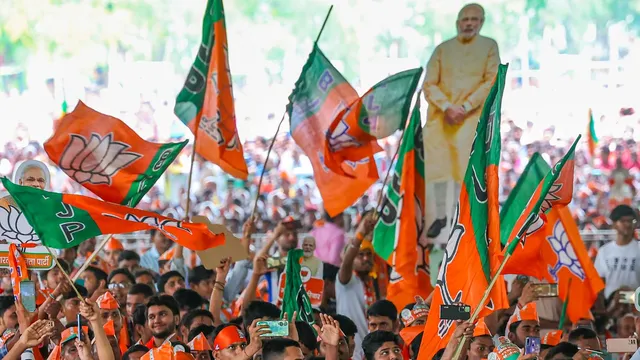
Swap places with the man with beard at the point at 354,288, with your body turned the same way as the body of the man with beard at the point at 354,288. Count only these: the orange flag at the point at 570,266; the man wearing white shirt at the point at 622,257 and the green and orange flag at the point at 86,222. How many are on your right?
1

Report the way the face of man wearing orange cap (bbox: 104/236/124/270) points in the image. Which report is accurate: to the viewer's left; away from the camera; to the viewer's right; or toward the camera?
toward the camera

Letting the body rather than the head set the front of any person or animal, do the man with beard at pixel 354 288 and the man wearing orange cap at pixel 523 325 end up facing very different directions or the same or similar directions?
same or similar directions

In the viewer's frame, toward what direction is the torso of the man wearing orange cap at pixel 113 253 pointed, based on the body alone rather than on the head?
toward the camera

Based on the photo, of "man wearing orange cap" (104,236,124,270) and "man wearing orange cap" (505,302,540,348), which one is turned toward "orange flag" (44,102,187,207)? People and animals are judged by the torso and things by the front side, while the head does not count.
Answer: "man wearing orange cap" (104,236,124,270)

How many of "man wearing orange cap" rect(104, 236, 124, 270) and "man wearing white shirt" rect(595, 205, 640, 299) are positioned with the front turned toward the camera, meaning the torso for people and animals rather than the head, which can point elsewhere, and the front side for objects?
2

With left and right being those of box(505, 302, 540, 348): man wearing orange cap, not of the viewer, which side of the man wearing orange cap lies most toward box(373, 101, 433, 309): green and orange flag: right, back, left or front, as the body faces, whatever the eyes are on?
back

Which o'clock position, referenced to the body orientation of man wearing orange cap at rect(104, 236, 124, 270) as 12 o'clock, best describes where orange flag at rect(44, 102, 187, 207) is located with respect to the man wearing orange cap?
The orange flag is roughly at 12 o'clock from the man wearing orange cap.

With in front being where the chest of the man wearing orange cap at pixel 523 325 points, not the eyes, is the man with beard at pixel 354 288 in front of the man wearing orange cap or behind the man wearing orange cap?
behind

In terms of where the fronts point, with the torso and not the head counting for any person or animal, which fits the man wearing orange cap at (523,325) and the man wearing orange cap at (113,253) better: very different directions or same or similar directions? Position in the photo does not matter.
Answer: same or similar directions

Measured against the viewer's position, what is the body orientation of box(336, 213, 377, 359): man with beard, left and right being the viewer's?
facing the viewer and to the right of the viewer

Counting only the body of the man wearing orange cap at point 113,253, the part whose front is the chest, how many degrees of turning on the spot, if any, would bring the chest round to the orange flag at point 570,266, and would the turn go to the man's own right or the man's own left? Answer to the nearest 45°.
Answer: approximately 45° to the man's own left

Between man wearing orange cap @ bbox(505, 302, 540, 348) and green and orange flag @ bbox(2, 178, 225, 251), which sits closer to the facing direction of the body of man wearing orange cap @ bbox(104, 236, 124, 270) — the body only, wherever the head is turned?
the green and orange flag
